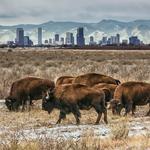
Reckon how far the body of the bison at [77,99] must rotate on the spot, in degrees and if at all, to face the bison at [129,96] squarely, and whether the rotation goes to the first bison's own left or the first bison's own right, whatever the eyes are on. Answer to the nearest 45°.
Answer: approximately 135° to the first bison's own right

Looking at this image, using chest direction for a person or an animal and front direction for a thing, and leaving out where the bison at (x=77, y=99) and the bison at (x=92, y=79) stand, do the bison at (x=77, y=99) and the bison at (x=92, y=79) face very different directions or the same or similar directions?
same or similar directions

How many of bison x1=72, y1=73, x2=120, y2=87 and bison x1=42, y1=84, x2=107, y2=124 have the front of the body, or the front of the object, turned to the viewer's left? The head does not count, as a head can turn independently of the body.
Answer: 2

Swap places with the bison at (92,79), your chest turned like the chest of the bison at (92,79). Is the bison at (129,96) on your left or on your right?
on your left

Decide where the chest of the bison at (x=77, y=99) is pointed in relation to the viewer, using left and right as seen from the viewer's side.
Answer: facing to the left of the viewer

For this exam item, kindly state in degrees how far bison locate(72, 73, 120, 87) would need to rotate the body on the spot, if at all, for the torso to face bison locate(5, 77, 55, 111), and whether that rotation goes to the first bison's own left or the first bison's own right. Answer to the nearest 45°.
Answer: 0° — it already faces it

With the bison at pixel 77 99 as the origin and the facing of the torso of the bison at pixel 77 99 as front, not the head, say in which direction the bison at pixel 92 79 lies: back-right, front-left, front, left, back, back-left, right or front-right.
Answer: right

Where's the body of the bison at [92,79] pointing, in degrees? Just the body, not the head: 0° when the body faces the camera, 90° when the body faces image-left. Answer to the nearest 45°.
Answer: approximately 90°

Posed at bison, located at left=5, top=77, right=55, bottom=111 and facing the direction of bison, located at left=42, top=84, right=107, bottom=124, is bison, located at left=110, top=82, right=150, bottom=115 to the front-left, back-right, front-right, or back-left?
front-left

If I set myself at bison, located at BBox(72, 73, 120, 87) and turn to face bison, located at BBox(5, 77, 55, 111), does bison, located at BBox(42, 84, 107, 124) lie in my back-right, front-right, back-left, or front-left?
front-left
